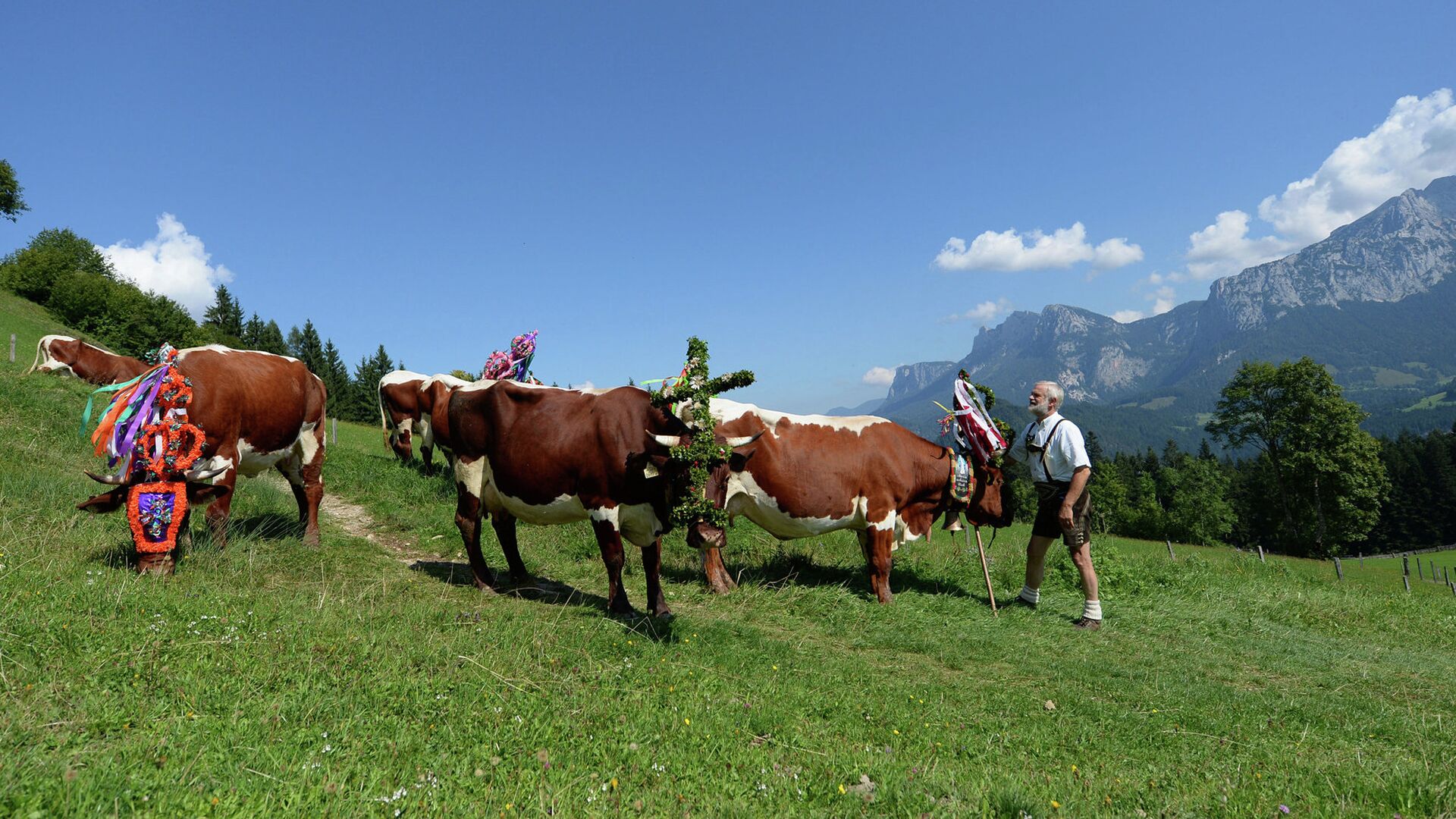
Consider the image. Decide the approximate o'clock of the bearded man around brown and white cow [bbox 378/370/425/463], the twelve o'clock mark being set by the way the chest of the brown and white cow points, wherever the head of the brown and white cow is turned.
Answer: The bearded man is roughly at 2 o'clock from the brown and white cow.

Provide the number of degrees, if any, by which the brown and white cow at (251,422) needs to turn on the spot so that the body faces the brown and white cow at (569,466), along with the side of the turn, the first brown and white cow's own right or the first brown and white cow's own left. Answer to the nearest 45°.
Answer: approximately 90° to the first brown and white cow's own left

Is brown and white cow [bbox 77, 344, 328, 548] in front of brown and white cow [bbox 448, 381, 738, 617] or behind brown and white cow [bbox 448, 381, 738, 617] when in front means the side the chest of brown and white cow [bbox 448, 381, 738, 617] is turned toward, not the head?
behind

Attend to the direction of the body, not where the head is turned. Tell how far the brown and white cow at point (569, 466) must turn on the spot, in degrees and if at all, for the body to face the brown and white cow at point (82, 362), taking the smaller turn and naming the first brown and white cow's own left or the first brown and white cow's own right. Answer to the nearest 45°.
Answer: approximately 180°

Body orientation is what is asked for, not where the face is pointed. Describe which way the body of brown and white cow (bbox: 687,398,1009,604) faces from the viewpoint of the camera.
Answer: to the viewer's right

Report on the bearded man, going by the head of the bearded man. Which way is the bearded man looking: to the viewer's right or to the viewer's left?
to the viewer's left
